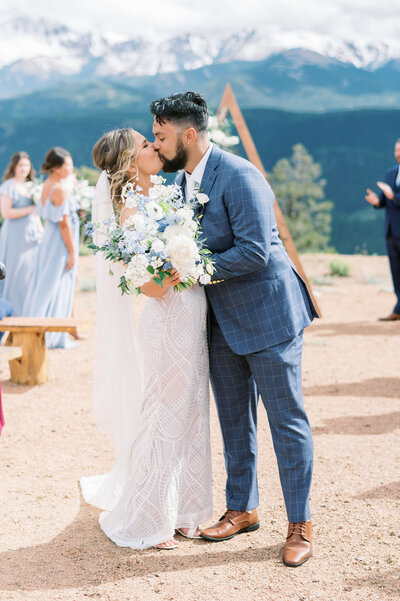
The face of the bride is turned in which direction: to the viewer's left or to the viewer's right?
to the viewer's right

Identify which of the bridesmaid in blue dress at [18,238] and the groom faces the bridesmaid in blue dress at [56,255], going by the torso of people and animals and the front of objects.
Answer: the bridesmaid in blue dress at [18,238]

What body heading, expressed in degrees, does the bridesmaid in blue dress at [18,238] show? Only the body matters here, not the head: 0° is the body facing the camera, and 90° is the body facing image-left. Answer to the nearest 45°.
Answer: approximately 315°

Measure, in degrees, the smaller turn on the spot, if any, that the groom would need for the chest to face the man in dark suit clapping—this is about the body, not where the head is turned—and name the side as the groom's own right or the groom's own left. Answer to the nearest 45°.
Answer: approximately 135° to the groom's own right

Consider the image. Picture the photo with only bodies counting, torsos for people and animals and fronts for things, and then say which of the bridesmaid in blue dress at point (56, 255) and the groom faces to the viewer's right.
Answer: the bridesmaid in blue dress

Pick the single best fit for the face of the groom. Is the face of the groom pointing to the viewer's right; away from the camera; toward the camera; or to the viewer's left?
to the viewer's left

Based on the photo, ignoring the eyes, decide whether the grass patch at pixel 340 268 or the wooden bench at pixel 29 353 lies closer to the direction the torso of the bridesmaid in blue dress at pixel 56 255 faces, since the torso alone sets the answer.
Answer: the grass patch

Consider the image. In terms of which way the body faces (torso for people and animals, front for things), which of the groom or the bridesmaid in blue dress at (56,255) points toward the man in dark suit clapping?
the bridesmaid in blue dress

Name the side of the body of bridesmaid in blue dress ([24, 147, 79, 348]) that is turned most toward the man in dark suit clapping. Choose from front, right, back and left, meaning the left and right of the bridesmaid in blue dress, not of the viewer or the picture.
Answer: front

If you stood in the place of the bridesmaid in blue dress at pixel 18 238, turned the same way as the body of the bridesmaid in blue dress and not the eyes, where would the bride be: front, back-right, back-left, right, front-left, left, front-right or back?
front-right
